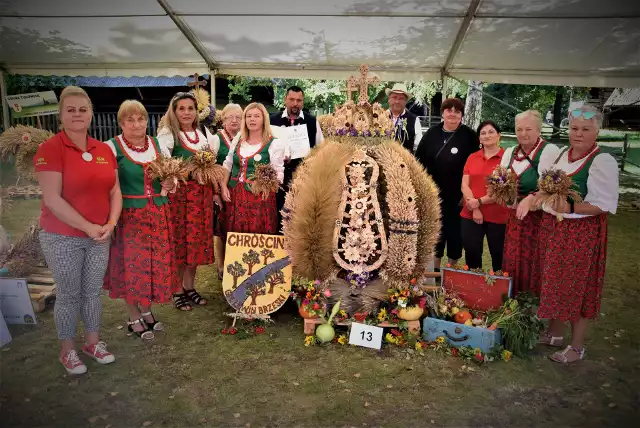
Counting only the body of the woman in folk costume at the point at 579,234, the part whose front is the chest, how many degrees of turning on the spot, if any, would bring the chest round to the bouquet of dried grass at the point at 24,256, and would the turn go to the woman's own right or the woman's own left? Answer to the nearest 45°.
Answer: approximately 45° to the woman's own right

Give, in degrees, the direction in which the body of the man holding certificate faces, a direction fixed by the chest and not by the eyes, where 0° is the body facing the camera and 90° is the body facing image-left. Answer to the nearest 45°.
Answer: approximately 0°

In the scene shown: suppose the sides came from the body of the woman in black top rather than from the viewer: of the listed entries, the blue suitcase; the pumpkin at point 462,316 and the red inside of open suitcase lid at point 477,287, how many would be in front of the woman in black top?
3

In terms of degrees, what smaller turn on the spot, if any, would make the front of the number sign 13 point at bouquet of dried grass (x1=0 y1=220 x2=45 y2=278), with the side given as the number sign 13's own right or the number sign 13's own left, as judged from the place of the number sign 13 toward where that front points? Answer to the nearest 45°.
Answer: approximately 90° to the number sign 13's own right

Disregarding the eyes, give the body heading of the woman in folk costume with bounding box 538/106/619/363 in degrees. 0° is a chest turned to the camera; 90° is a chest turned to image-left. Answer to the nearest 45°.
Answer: approximately 45°

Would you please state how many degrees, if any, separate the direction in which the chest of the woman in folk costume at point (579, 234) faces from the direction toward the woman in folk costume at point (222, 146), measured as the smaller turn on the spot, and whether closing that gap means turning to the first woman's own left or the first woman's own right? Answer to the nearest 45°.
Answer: approximately 45° to the first woman's own right
